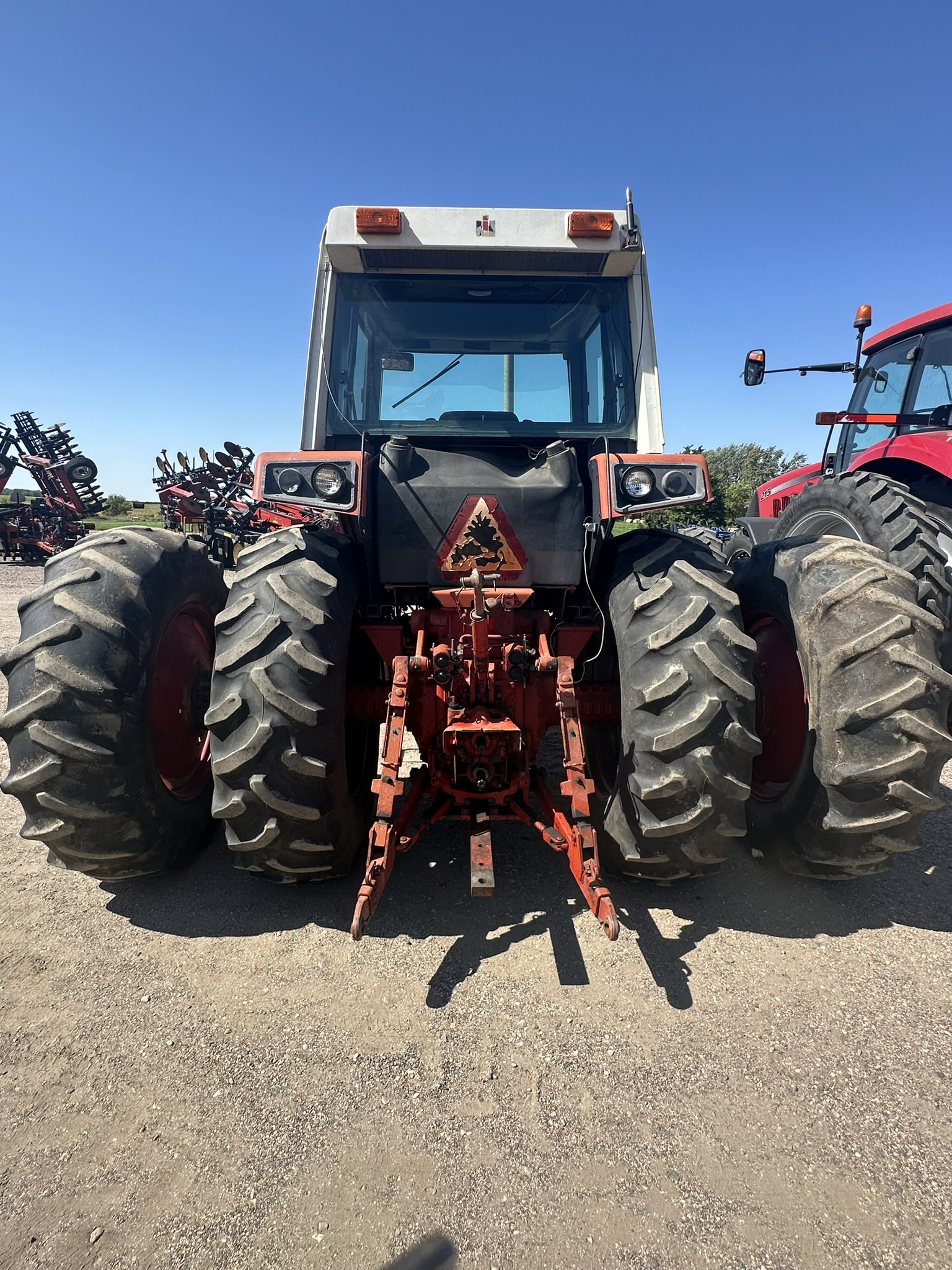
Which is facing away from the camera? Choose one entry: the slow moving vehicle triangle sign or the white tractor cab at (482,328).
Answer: the white tractor cab

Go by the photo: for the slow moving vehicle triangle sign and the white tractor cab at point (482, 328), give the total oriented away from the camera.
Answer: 1

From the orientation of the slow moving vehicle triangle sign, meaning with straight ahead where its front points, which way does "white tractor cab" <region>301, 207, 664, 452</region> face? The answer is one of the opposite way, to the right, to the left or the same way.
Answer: the opposite way

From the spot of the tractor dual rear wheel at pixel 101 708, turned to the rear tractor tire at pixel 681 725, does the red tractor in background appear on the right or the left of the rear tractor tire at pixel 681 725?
left

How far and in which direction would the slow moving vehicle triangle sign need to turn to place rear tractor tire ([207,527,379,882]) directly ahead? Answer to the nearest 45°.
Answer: approximately 45° to its right

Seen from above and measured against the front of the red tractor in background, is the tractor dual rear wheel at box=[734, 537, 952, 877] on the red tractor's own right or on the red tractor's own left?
on the red tractor's own left

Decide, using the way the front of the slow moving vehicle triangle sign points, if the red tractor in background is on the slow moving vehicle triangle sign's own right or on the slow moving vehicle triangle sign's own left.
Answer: on the slow moving vehicle triangle sign's own left

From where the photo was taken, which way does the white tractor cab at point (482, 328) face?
away from the camera

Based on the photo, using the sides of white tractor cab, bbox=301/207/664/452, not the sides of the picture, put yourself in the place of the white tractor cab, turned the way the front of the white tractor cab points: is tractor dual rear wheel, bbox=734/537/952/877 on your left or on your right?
on your right

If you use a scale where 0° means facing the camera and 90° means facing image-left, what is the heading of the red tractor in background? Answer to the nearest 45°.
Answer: approximately 135°

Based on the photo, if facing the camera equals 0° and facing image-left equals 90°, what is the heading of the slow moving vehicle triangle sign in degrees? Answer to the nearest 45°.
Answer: approximately 0°

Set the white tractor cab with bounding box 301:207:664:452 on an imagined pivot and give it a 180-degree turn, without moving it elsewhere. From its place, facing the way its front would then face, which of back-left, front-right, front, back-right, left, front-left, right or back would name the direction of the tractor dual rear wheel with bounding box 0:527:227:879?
front-right
